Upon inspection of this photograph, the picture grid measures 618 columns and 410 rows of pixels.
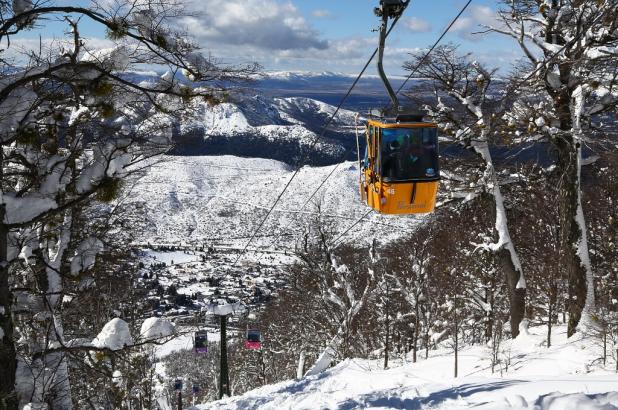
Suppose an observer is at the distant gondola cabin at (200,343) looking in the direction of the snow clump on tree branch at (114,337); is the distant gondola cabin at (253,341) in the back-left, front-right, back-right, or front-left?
back-left
